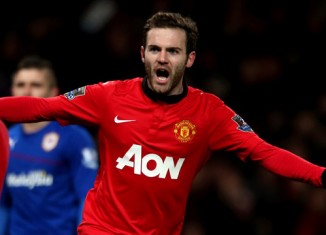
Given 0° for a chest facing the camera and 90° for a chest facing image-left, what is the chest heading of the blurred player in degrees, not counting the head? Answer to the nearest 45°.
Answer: approximately 45°

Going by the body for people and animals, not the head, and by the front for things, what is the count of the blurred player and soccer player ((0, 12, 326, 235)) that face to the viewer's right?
0

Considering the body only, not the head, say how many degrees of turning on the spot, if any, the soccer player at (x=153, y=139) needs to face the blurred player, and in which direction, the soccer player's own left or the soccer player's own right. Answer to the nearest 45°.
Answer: approximately 135° to the soccer player's own right

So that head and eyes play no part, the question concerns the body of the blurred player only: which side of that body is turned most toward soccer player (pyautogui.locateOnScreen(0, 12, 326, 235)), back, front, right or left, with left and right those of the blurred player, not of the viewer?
left

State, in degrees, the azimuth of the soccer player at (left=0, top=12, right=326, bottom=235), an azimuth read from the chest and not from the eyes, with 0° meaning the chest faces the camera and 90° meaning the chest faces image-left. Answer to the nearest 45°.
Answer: approximately 0°
